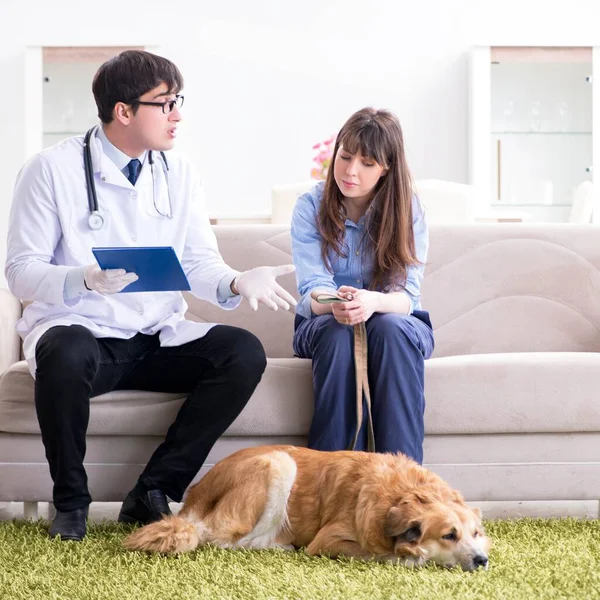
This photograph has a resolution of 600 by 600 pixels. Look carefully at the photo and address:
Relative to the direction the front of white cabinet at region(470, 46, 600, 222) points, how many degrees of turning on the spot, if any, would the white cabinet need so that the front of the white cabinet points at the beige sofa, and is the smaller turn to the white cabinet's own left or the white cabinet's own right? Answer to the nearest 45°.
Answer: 0° — it already faces it

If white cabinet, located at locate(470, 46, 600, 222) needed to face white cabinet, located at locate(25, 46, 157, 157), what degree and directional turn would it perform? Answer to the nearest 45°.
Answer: approximately 90° to its right

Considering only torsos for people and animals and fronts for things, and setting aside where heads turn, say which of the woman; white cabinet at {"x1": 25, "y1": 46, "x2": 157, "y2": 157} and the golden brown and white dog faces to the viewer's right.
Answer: the golden brown and white dog

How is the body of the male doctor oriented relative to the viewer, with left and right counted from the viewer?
facing the viewer and to the right of the viewer

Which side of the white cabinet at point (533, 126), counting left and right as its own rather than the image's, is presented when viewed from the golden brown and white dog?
front

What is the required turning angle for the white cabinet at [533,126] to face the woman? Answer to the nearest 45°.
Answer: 0° — it already faces them

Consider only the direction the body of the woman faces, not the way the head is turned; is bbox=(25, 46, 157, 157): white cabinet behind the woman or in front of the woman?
behind

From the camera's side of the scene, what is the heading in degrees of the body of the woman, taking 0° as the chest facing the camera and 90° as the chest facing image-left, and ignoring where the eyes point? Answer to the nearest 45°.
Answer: approximately 0°

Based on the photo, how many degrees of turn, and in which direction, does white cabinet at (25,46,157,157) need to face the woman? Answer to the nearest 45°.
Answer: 0° — it already faces them

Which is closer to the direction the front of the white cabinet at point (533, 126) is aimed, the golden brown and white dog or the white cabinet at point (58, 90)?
the golden brown and white dog

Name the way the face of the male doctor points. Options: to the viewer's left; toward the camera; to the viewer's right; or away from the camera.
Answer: to the viewer's right

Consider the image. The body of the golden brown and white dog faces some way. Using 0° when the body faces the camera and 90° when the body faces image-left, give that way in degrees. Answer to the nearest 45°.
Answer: approximately 270°
